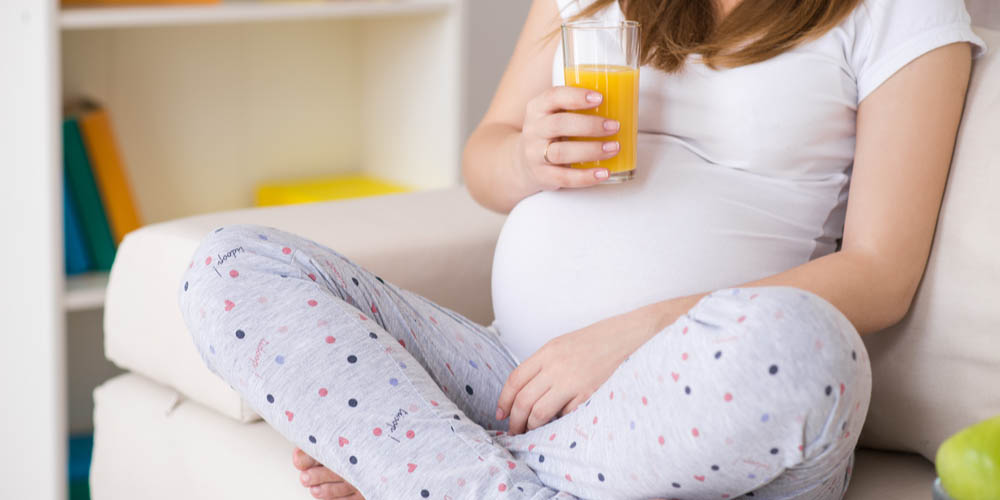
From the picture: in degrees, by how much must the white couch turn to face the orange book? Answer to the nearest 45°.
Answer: approximately 90° to its right

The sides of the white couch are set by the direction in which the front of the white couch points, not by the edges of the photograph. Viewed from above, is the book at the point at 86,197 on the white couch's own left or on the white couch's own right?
on the white couch's own right

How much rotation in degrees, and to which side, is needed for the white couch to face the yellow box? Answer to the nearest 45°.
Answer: approximately 135° to its right

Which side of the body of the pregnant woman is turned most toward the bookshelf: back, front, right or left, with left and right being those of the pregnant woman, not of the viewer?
right

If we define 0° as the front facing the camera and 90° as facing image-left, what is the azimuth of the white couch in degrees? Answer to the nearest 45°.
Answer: approximately 45°

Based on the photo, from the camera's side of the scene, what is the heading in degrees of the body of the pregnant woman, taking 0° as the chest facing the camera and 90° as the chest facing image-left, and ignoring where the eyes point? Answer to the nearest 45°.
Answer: approximately 45°

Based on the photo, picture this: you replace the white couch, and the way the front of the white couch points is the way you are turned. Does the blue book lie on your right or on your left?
on your right

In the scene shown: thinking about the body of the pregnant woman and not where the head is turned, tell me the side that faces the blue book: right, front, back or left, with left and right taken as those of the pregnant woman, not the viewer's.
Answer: right
